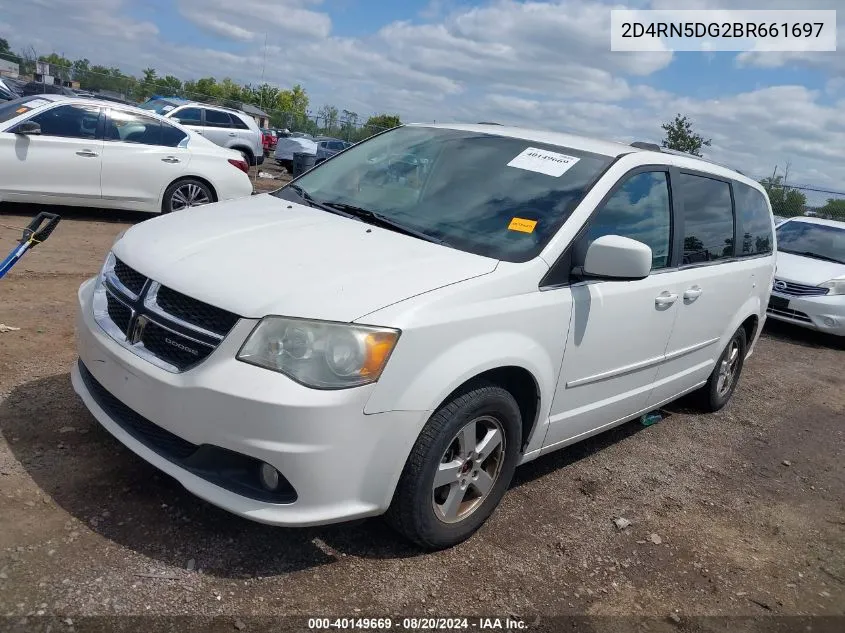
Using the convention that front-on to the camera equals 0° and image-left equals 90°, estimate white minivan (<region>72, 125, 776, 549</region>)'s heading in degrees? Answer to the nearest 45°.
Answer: approximately 45°

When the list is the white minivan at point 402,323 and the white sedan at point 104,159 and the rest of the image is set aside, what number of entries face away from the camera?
0

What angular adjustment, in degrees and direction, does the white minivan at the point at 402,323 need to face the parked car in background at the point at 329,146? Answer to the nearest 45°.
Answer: approximately 135° to its right

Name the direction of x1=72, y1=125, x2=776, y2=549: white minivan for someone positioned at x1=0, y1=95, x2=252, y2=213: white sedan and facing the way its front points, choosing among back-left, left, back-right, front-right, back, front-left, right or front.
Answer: left

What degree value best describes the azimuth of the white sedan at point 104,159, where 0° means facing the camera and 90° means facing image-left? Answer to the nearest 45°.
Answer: approximately 90°

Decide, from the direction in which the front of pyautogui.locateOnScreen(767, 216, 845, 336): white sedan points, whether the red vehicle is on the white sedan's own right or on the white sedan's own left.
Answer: on the white sedan's own right

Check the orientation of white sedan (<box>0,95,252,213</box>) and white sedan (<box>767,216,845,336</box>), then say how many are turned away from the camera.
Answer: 0

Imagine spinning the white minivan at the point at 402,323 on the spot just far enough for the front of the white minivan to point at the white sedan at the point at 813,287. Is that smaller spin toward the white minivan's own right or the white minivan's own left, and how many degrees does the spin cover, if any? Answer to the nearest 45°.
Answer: approximately 180°

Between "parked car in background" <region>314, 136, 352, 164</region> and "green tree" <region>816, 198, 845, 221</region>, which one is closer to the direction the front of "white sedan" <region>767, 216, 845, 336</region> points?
the parked car in background

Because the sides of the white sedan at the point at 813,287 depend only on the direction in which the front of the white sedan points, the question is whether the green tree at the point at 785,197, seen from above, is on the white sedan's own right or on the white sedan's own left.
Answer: on the white sedan's own right

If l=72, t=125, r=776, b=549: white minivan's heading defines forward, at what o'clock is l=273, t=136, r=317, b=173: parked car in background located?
The parked car in background is roughly at 4 o'clock from the white minivan.
